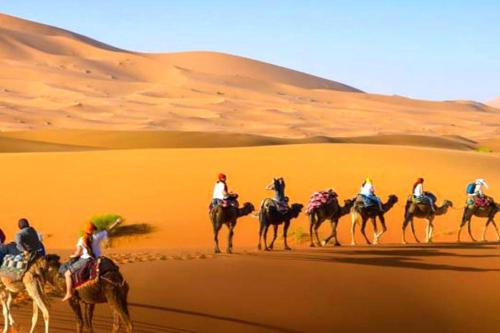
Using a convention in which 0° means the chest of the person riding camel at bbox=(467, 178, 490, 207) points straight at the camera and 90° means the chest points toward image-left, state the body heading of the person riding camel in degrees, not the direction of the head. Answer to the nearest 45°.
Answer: approximately 270°

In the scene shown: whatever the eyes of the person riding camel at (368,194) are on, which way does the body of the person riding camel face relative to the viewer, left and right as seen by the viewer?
facing to the right of the viewer

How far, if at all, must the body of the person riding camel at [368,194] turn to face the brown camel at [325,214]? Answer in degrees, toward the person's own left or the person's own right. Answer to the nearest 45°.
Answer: approximately 135° to the person's own right

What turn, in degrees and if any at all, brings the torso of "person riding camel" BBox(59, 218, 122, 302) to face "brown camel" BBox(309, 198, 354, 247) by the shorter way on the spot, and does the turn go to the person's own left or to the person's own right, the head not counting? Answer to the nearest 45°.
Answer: approximately 135° to the person's own right

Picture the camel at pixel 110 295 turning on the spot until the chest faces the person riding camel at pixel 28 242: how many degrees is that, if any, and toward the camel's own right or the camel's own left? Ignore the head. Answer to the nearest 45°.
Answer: approximately 45° to the camel's own right

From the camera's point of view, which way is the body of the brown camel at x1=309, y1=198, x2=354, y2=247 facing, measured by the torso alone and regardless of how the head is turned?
to the viewer's right
